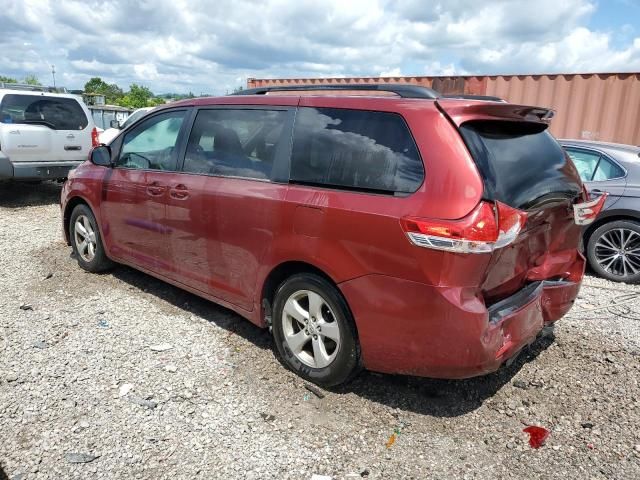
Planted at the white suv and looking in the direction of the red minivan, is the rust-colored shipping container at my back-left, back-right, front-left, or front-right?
front-left

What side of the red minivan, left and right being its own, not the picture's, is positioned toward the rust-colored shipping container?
right

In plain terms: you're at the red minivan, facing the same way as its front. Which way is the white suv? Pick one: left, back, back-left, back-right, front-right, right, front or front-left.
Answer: front

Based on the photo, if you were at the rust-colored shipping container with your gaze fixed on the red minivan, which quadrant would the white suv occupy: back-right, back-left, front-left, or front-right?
front-right

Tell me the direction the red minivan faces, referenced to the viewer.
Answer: facing away from the viewer and to the left of the viewer

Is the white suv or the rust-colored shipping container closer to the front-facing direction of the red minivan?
the white suv
